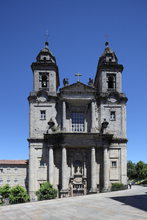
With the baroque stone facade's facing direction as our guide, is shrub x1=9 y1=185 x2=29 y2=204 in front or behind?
in front

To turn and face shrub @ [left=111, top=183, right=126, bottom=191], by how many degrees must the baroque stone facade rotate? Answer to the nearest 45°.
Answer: approximately 45° to its left

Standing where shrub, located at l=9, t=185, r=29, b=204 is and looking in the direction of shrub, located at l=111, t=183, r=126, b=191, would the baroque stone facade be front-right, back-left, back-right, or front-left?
front-left

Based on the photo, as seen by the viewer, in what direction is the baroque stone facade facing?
toward the camera
